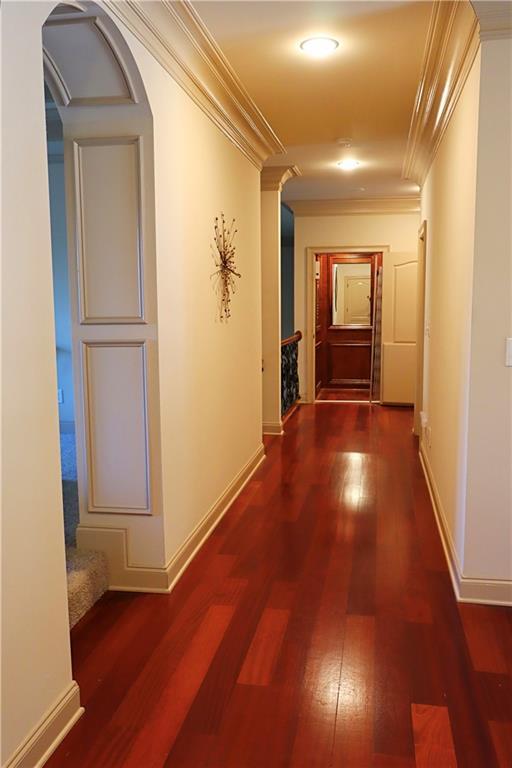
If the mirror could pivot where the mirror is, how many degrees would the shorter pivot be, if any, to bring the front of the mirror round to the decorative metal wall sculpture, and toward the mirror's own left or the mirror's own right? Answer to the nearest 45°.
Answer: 0° — it already faces it

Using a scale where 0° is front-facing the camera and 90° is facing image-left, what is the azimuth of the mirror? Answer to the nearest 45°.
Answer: approximately 0°

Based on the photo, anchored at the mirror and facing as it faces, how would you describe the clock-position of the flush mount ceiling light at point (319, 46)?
The flush mount ceiling light is roughly at 12 o'clock from the mirror.

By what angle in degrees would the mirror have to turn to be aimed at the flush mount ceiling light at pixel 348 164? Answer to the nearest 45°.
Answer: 0° — it already faces it
